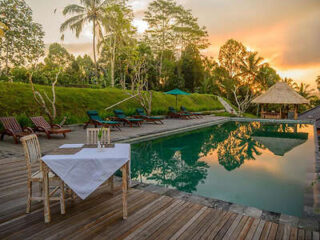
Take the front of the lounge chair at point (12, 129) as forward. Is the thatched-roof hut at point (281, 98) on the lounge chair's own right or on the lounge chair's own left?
on the lounge chair's own left

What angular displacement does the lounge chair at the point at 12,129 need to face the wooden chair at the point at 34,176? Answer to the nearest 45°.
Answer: approximately 45° to its right

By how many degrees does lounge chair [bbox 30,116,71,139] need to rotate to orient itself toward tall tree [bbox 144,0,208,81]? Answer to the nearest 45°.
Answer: approximately 90° to its left

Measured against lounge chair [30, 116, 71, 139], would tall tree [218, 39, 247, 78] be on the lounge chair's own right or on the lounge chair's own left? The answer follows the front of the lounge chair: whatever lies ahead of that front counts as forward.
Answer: on the lounge chair's own left

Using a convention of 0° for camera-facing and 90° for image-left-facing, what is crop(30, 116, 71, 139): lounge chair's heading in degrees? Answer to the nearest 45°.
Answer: approximately 315°

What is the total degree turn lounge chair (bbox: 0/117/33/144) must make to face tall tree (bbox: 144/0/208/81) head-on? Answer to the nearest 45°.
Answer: approximately 90° to its left

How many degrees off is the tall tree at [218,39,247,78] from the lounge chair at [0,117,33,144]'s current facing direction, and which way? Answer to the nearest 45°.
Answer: approximately 90° to its left

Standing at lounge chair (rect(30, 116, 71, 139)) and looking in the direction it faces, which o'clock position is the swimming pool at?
The swimming pool is roughly at 12 o'clock from the lounge chair.

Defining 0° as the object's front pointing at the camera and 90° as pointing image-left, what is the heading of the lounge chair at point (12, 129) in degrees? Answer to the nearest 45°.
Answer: approximately 315°

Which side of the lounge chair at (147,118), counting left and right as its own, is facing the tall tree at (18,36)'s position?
back
